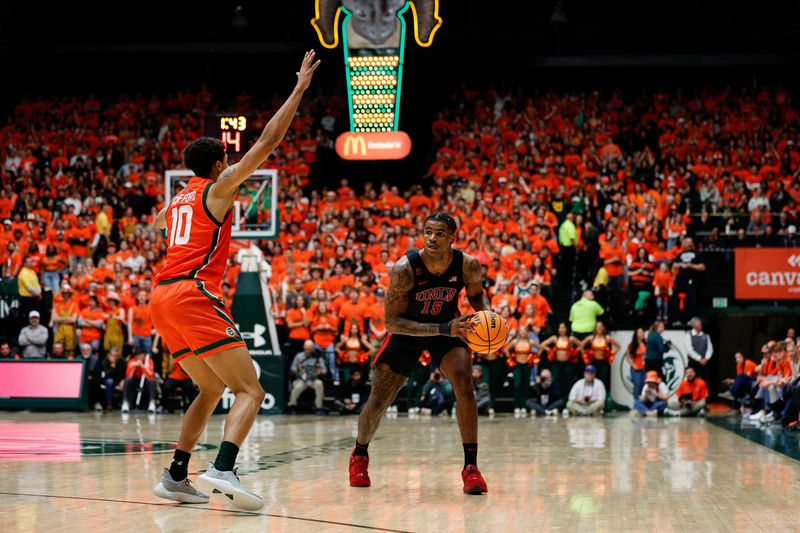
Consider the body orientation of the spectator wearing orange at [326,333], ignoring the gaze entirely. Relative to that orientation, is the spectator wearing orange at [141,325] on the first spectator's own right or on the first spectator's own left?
on the first spectator's own right

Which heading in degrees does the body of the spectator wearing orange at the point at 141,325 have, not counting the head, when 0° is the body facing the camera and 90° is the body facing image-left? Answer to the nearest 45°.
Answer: approximately 0°

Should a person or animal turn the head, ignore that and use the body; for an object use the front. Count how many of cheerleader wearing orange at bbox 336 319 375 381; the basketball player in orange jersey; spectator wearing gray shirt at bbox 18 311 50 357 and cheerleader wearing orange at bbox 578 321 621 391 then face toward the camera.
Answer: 3

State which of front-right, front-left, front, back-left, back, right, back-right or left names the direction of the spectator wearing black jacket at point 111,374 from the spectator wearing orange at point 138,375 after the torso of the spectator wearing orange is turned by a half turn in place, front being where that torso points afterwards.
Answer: front-left

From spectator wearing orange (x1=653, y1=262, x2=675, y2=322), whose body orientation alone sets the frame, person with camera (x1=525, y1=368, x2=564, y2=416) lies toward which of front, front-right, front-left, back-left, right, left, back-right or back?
front-right

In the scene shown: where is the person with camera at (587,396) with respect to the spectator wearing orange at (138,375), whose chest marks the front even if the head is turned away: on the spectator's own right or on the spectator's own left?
on the spectator's own left

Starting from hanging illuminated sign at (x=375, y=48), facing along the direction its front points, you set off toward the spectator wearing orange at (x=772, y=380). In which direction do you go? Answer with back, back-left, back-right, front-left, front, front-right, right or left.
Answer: front-left

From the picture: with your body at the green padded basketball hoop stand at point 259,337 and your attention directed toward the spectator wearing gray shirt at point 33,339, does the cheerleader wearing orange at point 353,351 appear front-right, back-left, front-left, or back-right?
back-right

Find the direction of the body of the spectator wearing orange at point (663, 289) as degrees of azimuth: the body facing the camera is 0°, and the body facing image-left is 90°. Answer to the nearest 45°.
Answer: approximately 0°

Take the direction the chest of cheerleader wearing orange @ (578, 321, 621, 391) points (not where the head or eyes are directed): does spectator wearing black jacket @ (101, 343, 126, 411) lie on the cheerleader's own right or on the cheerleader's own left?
on the cheerleader's own right
